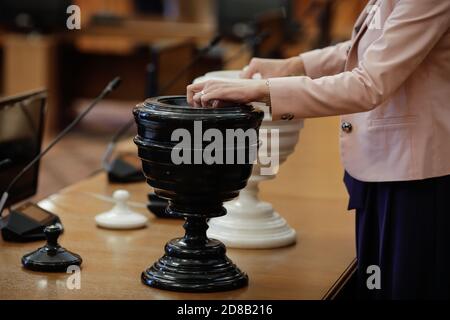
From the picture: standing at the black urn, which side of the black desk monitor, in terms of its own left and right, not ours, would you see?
front
